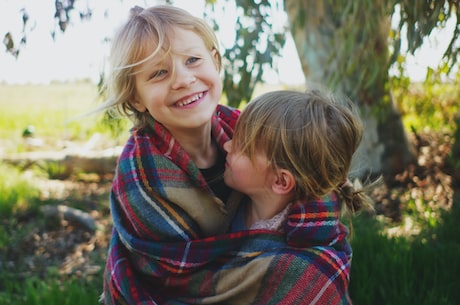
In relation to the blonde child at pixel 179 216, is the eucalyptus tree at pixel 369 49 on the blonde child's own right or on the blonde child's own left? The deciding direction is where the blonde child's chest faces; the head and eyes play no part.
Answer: on the blonde child's own left

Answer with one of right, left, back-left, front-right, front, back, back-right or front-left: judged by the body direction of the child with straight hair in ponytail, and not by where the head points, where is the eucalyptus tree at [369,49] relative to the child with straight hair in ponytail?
right

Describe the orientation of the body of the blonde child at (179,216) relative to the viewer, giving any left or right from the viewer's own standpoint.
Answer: facing the viewer and to the right of the viewer

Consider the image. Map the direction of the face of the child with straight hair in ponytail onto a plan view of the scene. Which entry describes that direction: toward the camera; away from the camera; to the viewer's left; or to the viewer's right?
to the viewer's left

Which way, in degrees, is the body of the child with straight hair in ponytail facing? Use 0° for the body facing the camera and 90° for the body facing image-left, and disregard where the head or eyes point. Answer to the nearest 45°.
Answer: approximately 90°
